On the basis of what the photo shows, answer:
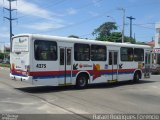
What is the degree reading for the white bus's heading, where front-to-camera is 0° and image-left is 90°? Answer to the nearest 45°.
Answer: approximately 225°
